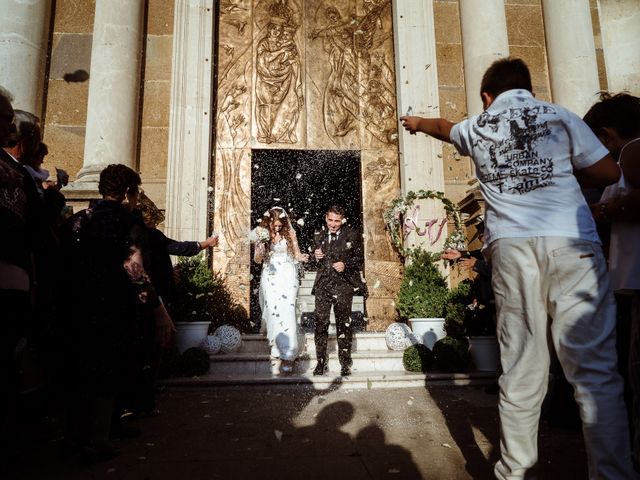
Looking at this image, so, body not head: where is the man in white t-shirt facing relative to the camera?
away from the camera

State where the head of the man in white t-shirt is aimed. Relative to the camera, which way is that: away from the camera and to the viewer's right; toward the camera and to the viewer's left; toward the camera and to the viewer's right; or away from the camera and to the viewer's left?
away from the camera and to the viewer's left

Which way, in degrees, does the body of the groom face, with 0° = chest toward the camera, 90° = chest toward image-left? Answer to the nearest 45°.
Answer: approximately 0°

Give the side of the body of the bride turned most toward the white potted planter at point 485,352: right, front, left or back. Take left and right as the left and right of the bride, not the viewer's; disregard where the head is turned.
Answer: left

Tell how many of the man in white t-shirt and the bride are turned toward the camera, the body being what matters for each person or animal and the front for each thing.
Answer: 1

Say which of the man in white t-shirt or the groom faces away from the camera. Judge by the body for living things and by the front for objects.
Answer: the man in white t-shirt

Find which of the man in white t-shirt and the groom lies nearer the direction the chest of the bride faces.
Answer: the man in white t-shirt

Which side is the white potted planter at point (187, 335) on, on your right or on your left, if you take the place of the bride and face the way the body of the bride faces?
on your right
